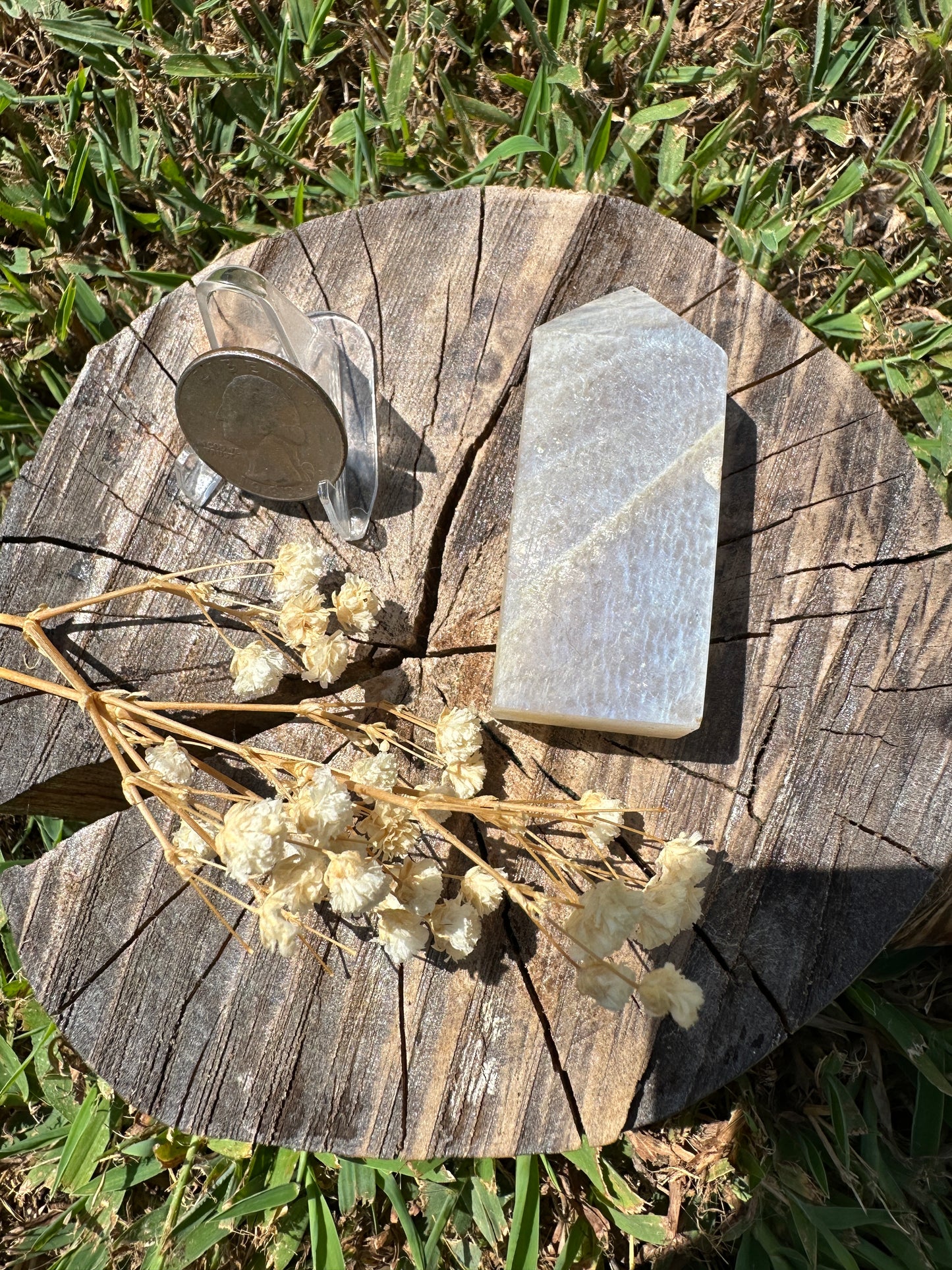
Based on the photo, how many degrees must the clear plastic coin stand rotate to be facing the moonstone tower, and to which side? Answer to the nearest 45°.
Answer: approximately 90° to its left

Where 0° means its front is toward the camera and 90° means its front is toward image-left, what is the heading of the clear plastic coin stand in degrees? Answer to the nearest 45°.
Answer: approximately 45°

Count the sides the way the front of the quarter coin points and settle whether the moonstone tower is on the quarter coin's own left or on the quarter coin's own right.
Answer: on the quarter coin's own left
